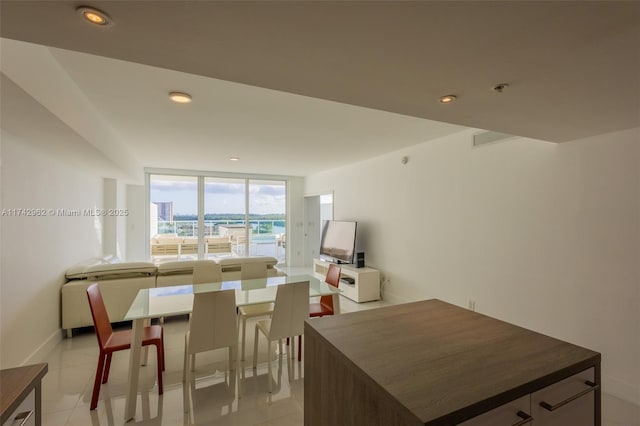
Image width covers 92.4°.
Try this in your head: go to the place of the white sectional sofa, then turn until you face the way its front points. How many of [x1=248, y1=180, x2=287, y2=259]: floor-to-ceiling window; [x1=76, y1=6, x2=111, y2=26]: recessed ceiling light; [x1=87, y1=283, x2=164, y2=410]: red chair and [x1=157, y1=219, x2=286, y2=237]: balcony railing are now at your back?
2

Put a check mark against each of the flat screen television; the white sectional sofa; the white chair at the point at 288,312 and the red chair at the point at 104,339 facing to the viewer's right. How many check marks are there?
1

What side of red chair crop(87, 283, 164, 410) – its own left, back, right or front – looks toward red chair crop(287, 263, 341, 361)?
front

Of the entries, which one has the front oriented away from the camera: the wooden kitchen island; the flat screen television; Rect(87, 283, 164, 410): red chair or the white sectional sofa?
the white sectional sofa

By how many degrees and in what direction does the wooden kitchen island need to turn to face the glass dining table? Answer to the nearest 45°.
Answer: approximately 135° to its right

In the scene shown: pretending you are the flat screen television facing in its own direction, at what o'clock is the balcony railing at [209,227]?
The balcony railing is roughly at 2 o'clock from the flat screen television.

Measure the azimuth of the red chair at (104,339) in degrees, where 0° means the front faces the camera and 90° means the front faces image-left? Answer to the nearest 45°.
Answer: approximately 270°

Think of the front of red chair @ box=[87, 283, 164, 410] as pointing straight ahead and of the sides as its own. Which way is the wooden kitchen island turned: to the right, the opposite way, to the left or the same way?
to the right

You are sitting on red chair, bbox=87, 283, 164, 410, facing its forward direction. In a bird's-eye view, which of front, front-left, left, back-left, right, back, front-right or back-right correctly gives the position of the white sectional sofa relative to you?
left

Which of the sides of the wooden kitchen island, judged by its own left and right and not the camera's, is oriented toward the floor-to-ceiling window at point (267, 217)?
back

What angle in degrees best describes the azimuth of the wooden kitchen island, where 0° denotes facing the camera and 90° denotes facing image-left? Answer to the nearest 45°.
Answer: approximately 315°

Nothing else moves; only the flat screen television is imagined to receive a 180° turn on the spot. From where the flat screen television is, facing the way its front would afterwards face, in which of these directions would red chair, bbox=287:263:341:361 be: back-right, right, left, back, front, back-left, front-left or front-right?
back-right

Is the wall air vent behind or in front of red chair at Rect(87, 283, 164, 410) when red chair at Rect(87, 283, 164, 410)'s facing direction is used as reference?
in front

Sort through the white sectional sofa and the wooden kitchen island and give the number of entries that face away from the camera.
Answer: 1

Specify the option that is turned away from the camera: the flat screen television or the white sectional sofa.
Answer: the white sectional sofa
